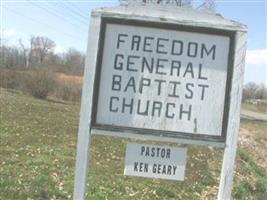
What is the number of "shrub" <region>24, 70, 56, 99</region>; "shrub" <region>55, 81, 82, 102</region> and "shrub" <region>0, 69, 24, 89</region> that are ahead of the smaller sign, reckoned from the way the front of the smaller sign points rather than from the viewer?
0

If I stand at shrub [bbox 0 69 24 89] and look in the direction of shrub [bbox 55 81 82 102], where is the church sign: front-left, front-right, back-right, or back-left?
front-right

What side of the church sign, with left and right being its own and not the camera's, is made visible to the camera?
front

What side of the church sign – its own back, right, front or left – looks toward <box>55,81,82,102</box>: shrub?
back

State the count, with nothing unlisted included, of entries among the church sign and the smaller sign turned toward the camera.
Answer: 2

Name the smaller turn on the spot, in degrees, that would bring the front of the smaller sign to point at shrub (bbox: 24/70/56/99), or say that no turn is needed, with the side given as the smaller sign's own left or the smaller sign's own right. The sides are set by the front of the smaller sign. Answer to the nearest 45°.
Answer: approximately 180°

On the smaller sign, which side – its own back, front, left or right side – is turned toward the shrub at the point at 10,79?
back

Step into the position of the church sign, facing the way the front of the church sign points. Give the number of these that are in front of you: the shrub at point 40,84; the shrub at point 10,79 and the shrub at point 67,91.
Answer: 0

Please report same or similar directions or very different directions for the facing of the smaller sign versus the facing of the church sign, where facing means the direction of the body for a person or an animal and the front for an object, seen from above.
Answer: same or similar directions

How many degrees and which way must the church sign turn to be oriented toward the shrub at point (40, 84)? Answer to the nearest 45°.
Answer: approximately 180°

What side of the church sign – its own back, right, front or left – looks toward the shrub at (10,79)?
back

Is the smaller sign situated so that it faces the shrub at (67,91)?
no
